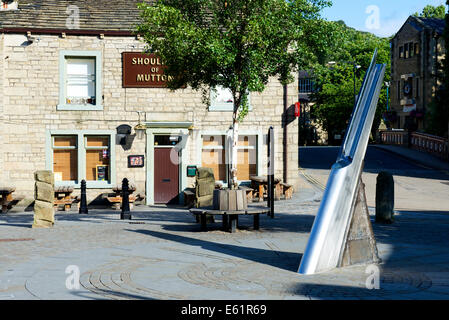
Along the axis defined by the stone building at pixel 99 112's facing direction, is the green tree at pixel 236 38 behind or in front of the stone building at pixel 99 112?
in front

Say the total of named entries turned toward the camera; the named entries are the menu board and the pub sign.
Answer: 2

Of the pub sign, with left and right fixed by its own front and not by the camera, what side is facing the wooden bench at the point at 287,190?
left

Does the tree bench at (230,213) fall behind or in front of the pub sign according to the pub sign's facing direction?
in front

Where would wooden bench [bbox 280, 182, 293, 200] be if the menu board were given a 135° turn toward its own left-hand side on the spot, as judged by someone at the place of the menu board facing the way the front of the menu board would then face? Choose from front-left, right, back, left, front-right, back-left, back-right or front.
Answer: front-right

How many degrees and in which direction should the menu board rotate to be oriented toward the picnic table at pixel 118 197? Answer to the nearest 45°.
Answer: approximately 45° to its left

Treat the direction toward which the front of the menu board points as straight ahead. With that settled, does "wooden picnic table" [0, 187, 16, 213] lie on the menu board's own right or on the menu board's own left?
on the menu board's own right
